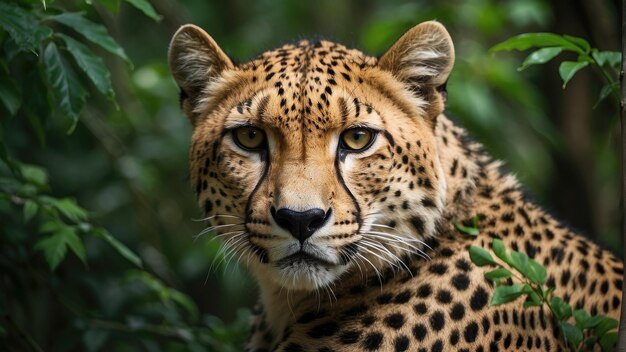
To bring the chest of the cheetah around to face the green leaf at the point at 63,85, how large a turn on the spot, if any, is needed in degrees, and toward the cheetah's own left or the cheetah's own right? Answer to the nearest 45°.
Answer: approximately 45° to the cheetah's own right

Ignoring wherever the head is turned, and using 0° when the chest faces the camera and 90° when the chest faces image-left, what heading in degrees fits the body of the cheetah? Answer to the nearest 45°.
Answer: approximately 45°

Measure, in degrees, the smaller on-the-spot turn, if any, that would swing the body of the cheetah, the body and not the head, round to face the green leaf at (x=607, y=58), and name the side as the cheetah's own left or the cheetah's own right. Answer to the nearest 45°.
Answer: approximately 135° to the cheetah's own left

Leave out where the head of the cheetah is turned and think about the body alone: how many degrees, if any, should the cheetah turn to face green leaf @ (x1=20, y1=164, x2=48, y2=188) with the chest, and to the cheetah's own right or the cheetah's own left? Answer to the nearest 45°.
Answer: approximately 45° to the cheetah's own right
